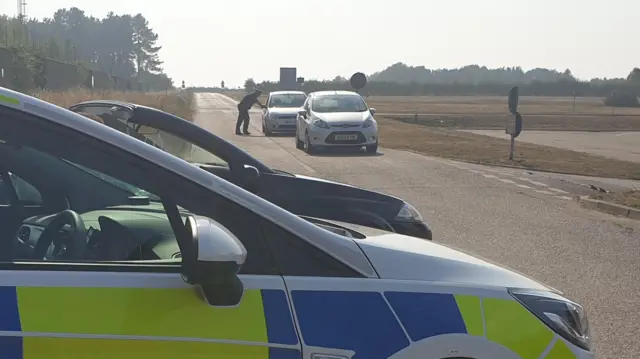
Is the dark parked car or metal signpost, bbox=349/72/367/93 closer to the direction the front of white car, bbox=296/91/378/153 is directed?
the dark parked car

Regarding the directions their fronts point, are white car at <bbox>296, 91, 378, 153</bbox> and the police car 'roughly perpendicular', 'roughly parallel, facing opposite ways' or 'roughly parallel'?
roughly perpendicular

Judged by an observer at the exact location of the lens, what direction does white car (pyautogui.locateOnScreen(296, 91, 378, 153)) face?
facing the viewer

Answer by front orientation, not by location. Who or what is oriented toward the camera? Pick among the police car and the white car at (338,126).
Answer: the white car

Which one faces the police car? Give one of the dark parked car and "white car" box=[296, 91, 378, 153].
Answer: the white car

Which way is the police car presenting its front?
to the viewer's right

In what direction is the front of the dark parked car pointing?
to the viewer's right

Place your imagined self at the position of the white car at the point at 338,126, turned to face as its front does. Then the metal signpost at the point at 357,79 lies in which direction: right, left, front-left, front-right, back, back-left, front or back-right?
back

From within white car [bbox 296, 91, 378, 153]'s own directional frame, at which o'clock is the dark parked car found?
The dark parked car is roughly at 12 o'clock from the white car.

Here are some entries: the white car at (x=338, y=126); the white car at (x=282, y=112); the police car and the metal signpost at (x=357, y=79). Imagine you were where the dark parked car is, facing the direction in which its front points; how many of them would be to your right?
1

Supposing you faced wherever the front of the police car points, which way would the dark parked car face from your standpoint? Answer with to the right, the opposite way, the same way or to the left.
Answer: the same way

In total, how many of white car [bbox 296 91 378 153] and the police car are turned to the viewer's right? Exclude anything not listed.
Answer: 1

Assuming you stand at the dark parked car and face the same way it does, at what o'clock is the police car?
The police car is roughly at 3 o'clock from the dark parked car.

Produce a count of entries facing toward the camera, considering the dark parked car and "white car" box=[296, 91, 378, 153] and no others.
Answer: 1

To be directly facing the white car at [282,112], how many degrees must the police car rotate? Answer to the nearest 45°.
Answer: approximately 90° to its left

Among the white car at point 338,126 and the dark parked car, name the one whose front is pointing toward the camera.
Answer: the white car

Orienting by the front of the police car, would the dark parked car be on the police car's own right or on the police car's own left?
on the police car's own left

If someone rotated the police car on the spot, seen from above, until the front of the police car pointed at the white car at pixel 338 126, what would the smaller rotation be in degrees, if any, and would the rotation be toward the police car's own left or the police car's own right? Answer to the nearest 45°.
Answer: approximately 90° to the police car's own left

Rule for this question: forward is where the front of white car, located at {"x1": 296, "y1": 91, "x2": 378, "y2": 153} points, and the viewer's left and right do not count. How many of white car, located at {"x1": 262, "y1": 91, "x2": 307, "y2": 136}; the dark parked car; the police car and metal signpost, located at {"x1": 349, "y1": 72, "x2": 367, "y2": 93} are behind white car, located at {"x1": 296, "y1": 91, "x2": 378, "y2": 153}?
2
